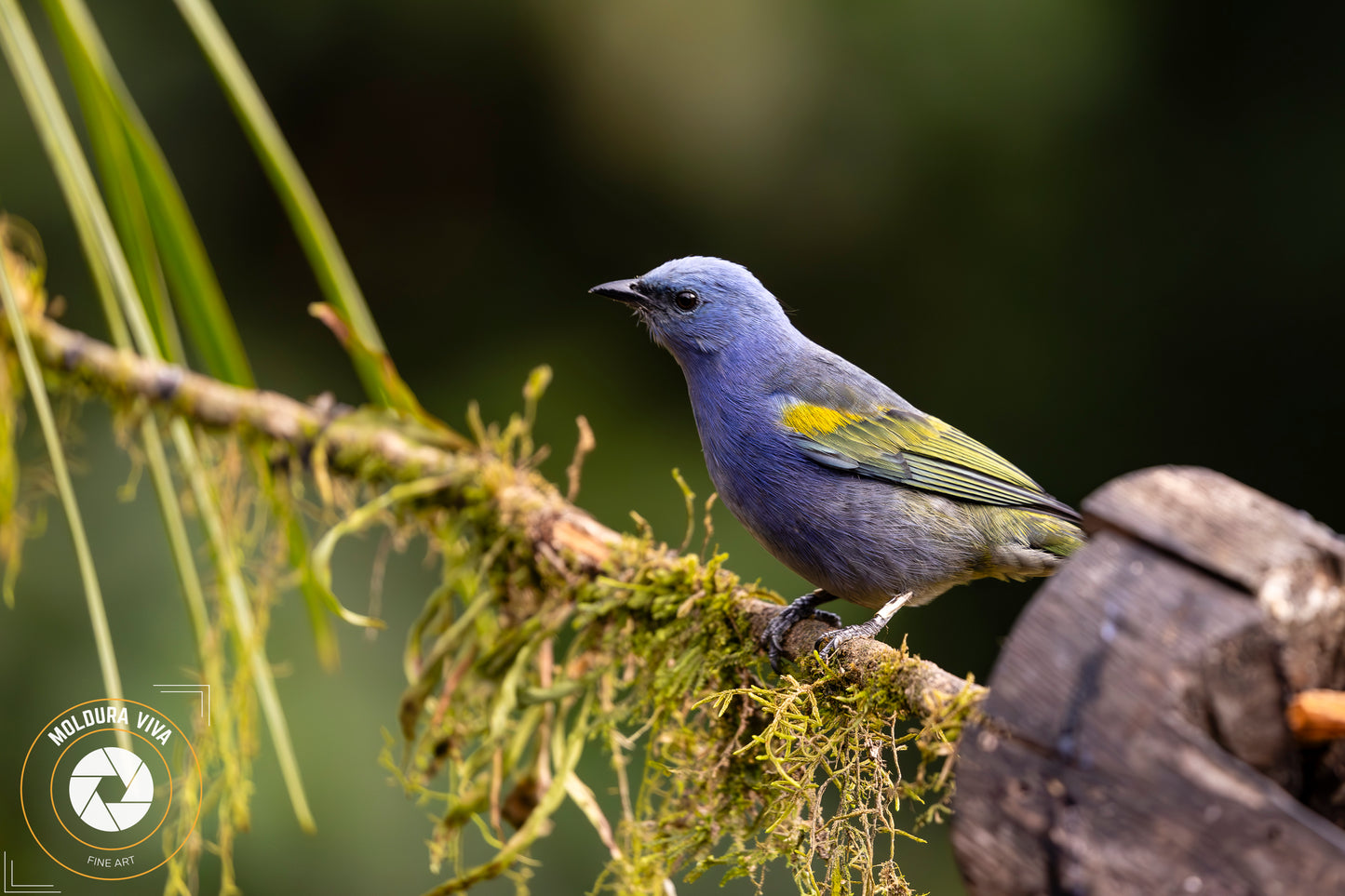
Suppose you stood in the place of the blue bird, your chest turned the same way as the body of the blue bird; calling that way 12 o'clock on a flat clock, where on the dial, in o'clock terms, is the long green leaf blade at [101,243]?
The long green leaf blade is roughly at 11 o'clock from the blue bird.

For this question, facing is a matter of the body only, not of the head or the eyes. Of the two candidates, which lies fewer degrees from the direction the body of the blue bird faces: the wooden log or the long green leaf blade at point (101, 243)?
the long green leaf blade

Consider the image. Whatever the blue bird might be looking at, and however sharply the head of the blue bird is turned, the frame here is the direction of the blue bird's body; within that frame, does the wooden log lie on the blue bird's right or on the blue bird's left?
on the blue bird's left

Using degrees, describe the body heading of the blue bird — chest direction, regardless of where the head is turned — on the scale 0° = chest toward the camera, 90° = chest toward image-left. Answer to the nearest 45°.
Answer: approximately 90°

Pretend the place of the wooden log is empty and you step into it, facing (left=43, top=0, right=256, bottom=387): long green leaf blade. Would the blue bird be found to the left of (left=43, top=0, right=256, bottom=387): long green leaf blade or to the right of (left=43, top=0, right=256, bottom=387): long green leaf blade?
right

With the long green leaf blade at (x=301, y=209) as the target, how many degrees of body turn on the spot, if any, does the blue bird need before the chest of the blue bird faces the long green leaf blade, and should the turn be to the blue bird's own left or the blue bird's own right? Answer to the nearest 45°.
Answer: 0° — it already faces it
